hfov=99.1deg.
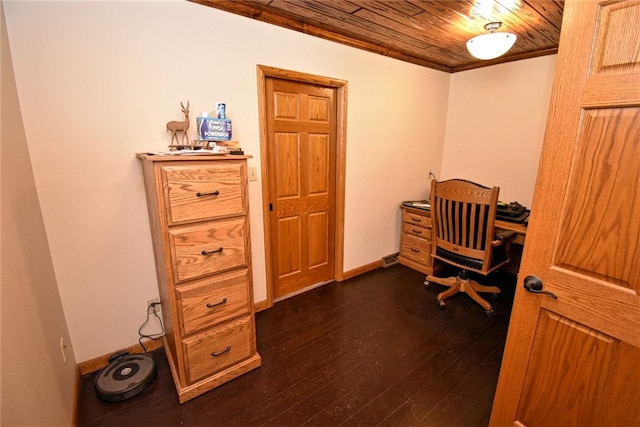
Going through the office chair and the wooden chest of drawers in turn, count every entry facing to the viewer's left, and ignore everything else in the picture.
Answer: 0

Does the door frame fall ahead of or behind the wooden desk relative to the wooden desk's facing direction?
ahead

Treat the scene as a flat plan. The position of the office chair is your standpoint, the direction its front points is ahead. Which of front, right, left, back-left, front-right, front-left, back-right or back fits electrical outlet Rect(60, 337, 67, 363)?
back

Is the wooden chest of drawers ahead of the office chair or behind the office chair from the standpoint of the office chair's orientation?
behind

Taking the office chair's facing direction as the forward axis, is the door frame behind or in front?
behind

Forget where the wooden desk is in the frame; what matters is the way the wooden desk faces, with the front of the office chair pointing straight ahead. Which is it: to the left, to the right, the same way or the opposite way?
the opposite way

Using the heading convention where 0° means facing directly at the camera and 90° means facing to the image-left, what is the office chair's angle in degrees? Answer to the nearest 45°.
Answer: approximately 225°

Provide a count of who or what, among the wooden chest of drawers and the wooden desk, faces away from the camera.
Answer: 0

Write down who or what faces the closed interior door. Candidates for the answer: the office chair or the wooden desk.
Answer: the wooden desk

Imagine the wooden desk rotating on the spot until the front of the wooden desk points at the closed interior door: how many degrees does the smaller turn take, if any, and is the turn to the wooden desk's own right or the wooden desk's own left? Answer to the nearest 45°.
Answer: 0° — it already faces it

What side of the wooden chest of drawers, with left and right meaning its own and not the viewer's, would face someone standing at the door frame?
left

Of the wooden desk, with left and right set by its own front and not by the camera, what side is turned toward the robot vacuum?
front

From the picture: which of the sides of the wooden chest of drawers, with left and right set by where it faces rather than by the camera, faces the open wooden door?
front

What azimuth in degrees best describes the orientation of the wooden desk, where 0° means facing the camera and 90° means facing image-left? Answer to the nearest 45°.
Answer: approximately 45°

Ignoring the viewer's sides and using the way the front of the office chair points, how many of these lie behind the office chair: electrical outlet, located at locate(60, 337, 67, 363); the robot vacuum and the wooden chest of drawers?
3

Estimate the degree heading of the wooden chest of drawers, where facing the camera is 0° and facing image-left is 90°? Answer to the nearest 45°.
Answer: approximately 315°
